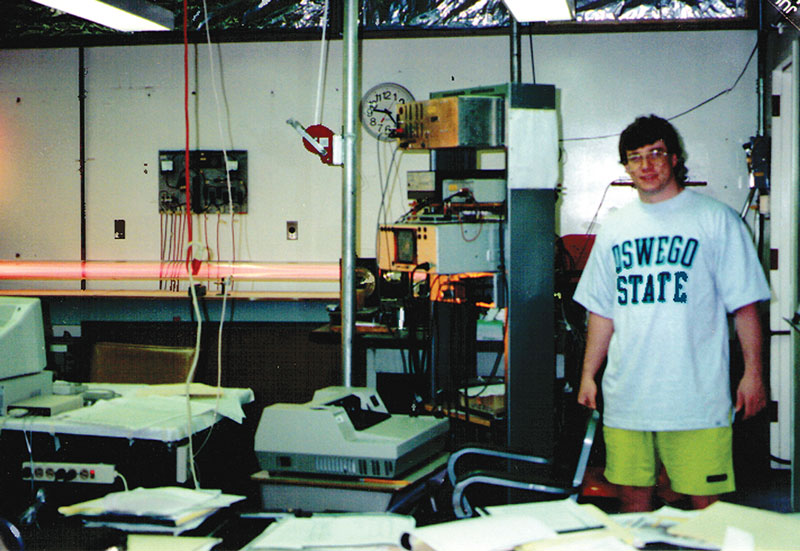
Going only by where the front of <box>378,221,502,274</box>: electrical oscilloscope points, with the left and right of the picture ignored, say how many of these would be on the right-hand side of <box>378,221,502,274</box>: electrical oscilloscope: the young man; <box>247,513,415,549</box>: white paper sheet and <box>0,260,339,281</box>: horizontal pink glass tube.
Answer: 1

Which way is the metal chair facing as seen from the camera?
to the viewer's left

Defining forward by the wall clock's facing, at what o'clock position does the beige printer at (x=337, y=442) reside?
The beige printer is roughly at 12 o'clock from the wall clock.

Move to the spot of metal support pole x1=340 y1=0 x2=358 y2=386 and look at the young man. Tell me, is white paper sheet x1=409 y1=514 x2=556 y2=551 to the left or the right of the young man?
right

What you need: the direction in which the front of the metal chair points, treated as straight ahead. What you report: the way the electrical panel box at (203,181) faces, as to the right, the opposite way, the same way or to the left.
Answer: to the left

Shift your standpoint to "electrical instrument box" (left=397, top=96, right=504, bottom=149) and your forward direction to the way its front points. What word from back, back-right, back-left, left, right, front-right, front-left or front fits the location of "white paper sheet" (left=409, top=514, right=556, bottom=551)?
front-left

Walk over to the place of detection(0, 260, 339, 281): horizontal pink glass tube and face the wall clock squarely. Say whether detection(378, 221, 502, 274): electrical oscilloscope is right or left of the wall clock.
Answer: right

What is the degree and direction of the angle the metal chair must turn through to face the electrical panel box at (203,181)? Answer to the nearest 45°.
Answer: approximately 45° to its right
